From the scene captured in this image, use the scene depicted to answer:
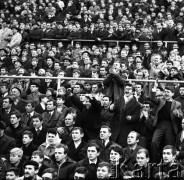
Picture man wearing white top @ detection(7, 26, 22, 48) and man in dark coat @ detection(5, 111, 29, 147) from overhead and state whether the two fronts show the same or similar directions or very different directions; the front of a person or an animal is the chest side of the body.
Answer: same or similar directions

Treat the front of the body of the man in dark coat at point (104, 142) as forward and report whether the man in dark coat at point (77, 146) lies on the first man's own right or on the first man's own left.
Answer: on the first man's own right

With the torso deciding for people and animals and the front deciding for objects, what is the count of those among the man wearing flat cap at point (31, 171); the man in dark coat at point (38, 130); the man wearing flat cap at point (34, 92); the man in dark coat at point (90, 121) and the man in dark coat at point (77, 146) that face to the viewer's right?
0

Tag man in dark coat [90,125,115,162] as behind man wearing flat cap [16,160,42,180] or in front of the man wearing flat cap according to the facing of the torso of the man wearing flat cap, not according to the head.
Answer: behind

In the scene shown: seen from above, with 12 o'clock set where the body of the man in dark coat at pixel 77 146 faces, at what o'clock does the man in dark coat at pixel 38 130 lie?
the man in dark coat at pixel 38 130 is roughly at 3 o'clock from the man in dark coat at pixel 77 146.

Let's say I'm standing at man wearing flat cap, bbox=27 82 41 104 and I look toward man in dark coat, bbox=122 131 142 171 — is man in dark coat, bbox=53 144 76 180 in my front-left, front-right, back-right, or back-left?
front-right

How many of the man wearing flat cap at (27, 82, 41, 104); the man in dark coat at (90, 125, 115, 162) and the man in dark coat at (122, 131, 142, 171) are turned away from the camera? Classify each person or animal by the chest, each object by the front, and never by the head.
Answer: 0

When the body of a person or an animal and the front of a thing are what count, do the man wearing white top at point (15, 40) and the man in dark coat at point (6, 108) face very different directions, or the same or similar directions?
same or similar directions

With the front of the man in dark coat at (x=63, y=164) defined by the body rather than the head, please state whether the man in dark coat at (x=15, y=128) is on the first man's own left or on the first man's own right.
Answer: on the first man's own right

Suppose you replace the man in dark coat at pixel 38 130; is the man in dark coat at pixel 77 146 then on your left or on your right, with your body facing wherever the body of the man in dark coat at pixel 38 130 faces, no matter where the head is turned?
on your left

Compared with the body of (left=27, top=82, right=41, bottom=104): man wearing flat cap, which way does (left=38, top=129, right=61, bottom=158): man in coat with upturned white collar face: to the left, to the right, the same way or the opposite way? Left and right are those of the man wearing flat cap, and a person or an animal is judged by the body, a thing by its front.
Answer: the same way

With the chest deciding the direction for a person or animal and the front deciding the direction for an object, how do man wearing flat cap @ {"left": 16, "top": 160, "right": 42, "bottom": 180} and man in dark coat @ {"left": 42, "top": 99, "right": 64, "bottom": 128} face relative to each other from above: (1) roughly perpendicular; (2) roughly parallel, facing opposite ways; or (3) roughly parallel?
roughly parallel

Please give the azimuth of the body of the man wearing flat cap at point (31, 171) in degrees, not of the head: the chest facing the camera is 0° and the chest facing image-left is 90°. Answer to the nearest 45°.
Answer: approximately 45°

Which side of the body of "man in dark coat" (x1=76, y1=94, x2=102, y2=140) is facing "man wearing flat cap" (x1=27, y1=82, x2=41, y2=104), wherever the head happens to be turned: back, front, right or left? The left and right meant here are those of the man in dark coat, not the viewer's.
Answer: right

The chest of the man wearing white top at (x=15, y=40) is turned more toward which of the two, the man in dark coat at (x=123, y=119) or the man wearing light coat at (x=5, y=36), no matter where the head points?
the man in dark coat

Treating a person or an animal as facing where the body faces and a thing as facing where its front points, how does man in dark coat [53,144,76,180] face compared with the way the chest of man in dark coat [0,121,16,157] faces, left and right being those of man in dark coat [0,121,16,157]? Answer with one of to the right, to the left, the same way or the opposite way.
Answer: the same way

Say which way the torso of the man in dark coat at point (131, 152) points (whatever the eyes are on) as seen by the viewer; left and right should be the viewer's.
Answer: facing the viewer and to the left of the viewer

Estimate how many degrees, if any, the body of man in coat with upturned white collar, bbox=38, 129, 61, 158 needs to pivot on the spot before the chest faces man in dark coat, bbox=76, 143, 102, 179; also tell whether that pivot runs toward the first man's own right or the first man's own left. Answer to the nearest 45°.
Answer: approximately 90° to the first man's own left

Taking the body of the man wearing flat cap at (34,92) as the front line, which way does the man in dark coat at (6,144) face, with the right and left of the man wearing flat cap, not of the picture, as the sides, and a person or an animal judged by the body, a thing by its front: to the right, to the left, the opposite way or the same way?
the same way

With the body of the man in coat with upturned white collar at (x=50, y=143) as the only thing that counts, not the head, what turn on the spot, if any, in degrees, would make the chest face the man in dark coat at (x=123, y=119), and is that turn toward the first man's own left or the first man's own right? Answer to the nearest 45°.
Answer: approximately 135° to the first man's own left
